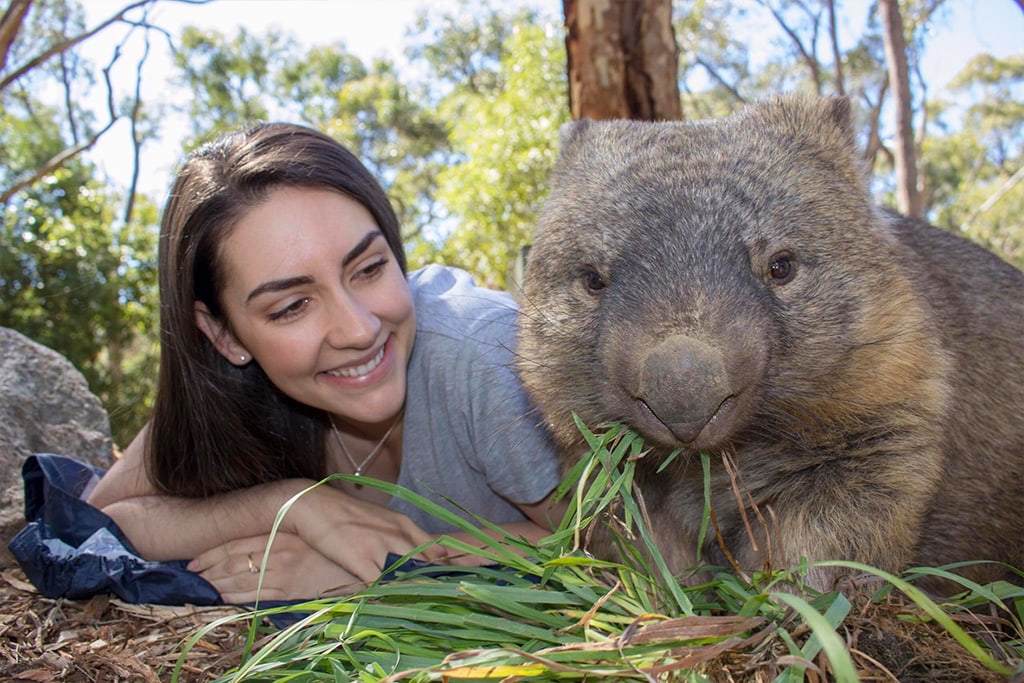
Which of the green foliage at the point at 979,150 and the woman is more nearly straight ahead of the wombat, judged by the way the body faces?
the woman

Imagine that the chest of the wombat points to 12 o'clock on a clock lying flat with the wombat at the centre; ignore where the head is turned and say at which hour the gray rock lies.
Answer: The gray rock is roughly at 2 o'clock from the wombat.

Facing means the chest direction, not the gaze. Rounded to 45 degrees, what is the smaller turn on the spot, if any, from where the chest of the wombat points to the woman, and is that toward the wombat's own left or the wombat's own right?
approximately 45° to the wombat's own right

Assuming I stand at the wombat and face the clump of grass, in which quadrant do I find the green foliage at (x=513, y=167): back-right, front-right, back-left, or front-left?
back-right

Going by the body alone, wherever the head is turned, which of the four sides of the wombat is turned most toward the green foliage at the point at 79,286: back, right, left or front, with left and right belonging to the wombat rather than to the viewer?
right

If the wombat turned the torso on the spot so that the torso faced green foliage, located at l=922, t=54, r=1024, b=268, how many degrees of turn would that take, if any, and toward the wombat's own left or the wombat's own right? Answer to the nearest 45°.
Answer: approximately 135° to the wombat's own right

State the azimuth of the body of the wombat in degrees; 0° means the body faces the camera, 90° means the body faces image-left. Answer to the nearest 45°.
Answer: approximately 45°

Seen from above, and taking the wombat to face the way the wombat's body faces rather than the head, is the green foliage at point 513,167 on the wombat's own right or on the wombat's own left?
on the wombat's own right
